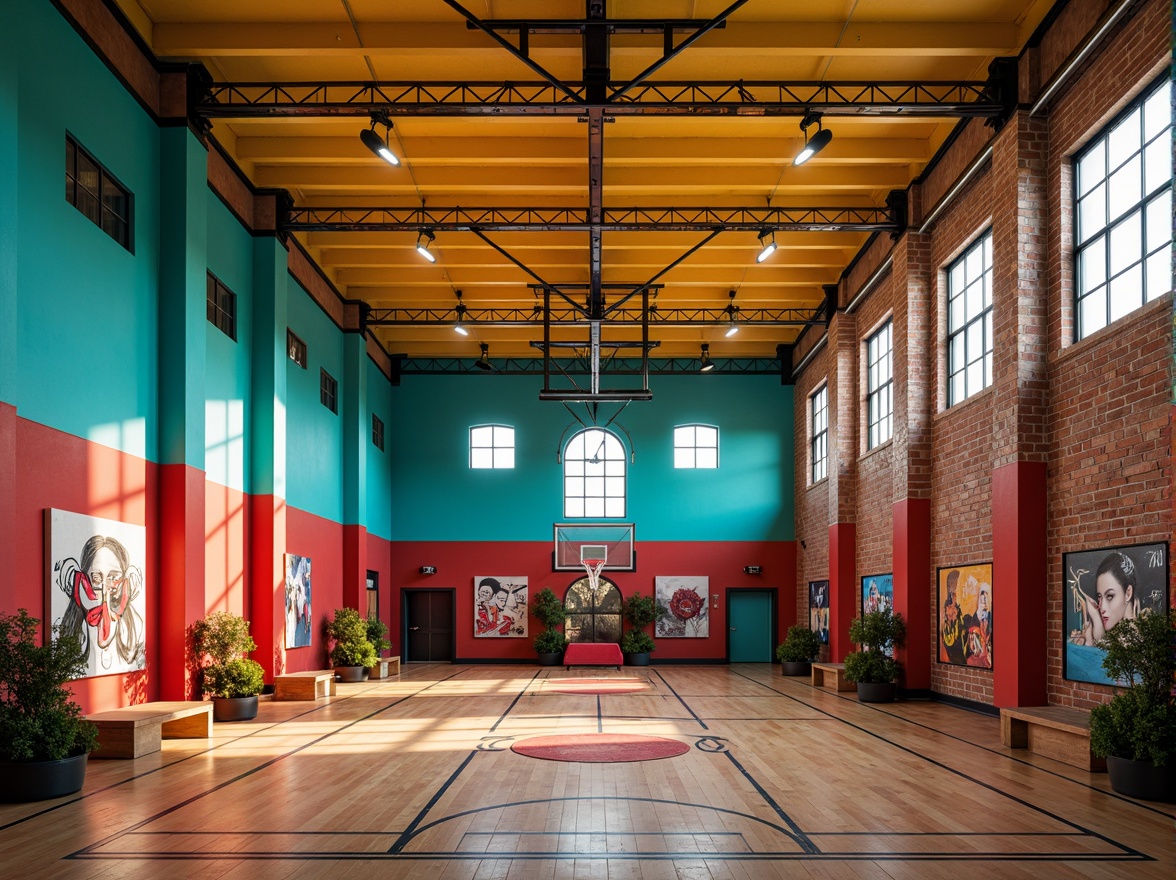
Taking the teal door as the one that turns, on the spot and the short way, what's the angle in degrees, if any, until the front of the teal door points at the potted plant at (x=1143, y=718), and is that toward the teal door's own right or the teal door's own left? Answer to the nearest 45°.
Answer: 0° — it already faces it

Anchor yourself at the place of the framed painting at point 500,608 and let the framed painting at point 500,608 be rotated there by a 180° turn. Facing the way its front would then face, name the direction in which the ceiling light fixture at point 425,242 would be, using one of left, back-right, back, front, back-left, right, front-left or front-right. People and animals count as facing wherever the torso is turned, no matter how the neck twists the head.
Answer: back

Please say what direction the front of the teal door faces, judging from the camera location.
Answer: facing the viewer

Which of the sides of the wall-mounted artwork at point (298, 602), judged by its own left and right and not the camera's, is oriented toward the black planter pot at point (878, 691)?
front

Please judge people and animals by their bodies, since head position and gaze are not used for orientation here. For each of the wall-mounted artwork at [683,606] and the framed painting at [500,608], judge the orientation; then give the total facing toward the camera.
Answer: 2

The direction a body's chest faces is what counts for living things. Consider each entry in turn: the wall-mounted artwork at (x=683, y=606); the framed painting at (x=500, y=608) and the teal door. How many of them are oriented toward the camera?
3

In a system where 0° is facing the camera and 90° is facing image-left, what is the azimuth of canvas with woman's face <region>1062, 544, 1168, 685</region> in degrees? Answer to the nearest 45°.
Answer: approximately 45°

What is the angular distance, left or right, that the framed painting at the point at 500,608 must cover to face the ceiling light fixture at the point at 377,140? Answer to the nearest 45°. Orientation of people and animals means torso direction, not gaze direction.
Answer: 0° — it already faces it

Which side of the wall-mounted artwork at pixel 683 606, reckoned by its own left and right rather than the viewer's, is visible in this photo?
front

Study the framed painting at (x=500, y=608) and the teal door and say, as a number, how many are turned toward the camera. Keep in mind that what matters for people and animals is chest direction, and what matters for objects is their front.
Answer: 2
